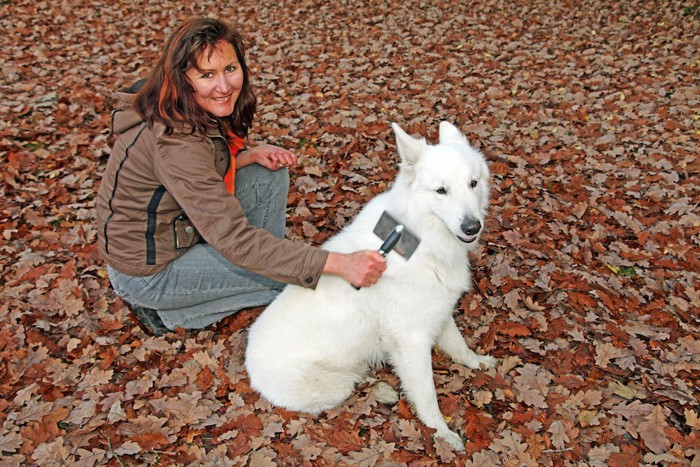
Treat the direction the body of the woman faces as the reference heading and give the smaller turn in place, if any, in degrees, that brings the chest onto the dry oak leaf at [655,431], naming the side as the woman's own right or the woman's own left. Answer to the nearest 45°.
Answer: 0° — they already face it

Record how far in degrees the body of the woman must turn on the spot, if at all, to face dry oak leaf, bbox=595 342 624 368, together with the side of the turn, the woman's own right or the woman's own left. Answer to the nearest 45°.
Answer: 0° — they already face it

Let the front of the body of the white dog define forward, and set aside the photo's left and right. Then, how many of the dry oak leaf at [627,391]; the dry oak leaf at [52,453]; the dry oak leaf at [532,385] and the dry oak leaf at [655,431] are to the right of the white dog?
1

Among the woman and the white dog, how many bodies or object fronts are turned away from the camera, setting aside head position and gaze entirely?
0

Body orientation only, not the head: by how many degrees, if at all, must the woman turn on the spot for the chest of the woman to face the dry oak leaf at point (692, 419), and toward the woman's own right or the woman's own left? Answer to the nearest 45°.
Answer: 0° — they already face it

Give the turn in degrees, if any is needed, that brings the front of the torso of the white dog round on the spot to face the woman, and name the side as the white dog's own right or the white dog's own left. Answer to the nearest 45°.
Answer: approximately 135° to the white dog's own right

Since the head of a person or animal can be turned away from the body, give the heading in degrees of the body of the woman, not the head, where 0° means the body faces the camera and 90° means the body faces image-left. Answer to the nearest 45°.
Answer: approximately 270°

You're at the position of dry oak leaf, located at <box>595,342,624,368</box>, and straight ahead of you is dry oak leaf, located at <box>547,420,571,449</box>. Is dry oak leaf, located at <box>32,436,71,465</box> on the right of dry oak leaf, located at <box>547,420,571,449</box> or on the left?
right

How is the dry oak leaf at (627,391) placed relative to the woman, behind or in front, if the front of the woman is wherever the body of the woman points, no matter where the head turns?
in front

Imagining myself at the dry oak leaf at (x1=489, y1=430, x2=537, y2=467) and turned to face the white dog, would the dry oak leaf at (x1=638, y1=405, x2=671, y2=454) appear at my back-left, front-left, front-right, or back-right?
back-right

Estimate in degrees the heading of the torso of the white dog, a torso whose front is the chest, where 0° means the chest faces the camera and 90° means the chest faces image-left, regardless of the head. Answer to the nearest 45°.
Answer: approximately 315°

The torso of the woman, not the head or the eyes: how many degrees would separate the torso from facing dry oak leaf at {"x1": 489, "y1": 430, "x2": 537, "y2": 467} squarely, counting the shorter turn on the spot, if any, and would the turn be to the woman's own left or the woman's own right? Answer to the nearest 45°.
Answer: approximately 45° to the woman's own right
